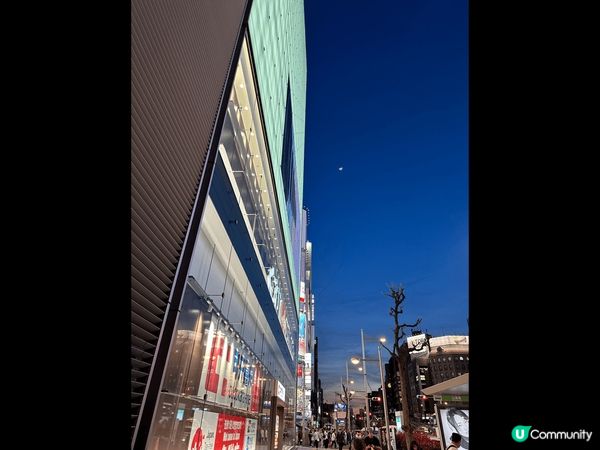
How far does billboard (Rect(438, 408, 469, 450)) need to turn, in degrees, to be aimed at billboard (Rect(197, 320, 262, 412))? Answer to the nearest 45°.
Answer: approximately 45° to its right

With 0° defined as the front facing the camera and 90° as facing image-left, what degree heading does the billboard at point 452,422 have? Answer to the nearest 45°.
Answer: approximately 0°

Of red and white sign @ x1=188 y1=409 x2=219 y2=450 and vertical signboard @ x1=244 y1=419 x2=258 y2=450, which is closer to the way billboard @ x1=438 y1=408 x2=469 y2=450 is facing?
the red and white sign

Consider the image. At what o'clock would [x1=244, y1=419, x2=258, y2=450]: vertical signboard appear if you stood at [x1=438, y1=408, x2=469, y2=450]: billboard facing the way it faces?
The vertical signboard is roughly at 3 o'clock from the billboard.

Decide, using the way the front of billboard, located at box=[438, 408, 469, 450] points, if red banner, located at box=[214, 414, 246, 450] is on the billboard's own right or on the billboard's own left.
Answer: on the billboard's own right

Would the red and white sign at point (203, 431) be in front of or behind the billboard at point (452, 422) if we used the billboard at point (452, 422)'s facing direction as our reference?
in front

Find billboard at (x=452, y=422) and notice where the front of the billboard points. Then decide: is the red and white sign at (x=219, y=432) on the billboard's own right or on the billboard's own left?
on the billboard's own right
